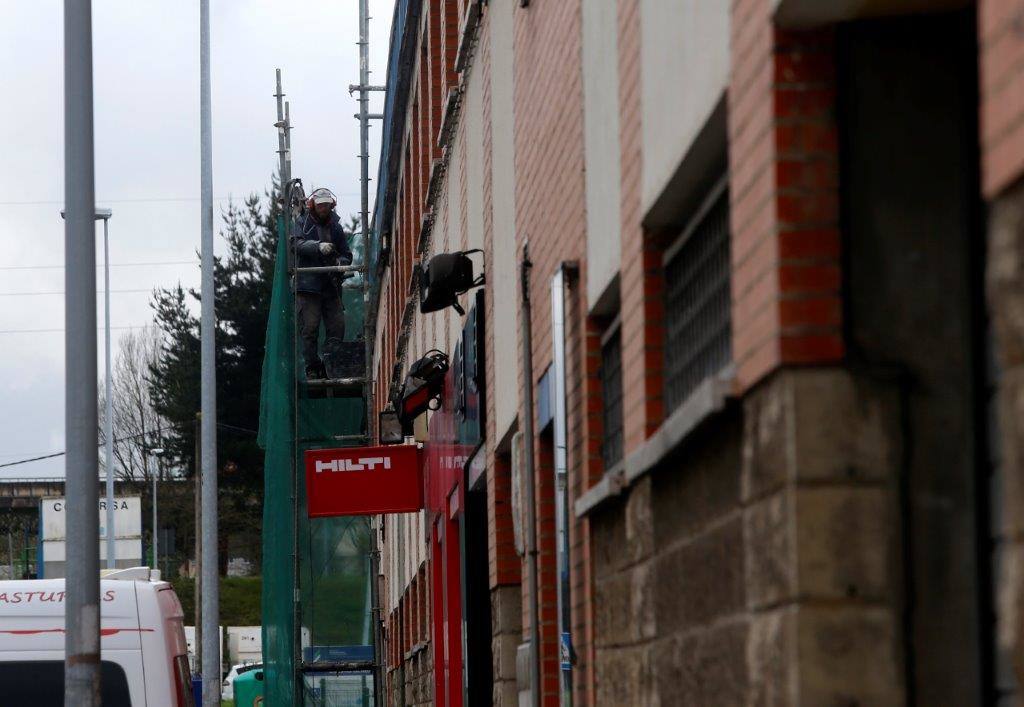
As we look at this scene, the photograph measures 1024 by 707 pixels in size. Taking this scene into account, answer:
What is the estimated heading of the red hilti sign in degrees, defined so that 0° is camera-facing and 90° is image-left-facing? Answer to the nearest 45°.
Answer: approximately 0°

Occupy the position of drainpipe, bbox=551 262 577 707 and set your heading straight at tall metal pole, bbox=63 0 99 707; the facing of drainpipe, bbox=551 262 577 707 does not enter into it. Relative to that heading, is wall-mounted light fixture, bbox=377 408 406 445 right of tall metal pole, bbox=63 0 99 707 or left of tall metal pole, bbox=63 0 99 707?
right

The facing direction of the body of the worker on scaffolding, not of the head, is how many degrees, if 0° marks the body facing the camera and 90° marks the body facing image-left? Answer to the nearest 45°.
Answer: approximately 315°

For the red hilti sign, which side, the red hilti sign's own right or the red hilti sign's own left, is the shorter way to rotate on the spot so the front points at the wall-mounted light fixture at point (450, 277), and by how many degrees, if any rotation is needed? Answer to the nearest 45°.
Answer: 0° — it already faces it

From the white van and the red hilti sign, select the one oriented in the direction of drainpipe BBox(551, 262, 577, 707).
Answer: the red hilti sign

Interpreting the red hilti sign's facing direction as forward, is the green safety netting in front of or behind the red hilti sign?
behind

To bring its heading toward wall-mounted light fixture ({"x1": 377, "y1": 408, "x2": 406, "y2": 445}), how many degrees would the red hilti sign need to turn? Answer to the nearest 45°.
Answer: approximately 180°

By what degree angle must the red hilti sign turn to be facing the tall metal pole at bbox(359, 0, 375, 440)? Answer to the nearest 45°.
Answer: approximately 180°
